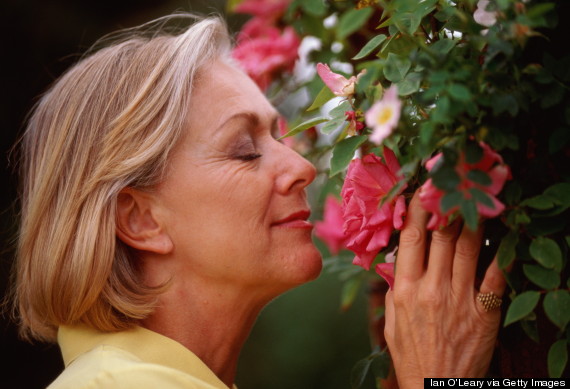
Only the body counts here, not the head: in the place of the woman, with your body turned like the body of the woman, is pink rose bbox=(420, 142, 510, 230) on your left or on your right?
on your right

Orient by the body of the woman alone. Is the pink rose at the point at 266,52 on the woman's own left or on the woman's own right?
on the woman's own left

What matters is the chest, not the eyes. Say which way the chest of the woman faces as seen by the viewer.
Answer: to the viewer's right

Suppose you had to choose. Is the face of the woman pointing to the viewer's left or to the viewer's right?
to the viewer's right
